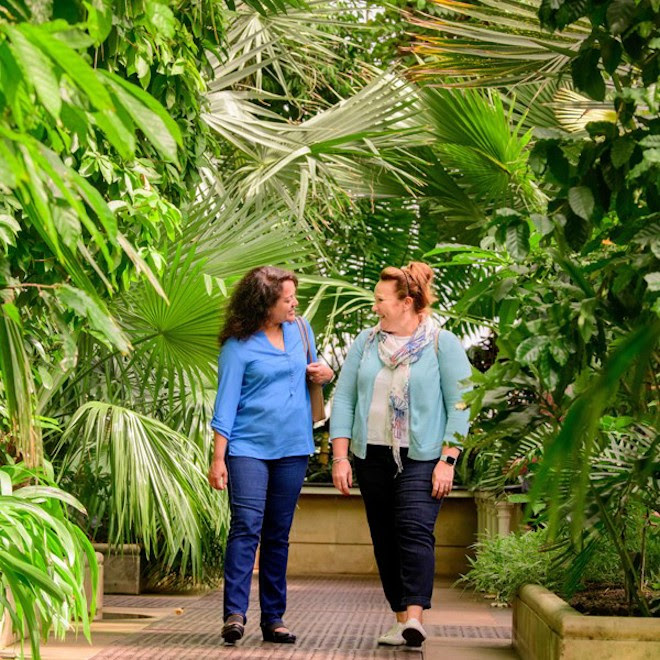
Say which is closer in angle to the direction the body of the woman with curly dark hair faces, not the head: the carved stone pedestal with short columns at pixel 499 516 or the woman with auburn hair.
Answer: the woman with auburn hair

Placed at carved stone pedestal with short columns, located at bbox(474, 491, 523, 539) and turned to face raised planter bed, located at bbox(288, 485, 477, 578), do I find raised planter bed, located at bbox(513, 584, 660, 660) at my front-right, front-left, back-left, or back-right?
back-left

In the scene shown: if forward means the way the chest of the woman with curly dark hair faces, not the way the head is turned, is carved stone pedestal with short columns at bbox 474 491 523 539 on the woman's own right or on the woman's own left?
on the woman's own left

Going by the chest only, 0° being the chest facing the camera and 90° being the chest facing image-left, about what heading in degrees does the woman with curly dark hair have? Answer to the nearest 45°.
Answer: approximately 315°

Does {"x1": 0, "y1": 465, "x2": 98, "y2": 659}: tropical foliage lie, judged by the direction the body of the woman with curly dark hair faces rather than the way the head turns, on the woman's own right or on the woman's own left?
on the woman's own right

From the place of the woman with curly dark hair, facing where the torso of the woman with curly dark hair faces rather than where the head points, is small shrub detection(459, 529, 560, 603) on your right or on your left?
on your left

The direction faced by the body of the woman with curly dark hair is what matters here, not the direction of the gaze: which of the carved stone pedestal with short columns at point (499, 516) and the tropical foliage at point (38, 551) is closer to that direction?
the tropical foliage

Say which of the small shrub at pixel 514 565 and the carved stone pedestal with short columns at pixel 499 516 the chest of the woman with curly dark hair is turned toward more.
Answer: the small shrub

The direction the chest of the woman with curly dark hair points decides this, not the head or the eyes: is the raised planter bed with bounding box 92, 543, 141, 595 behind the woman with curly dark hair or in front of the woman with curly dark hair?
behind

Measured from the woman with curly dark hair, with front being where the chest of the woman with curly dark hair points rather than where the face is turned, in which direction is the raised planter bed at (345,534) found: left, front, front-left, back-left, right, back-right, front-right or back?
back-left
